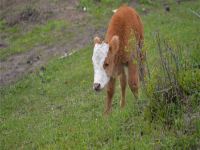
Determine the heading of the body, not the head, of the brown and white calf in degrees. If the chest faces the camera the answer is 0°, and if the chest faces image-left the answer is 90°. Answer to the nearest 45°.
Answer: approximately 45°

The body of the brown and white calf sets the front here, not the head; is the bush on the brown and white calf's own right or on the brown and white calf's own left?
on the brown and white calf's own left
